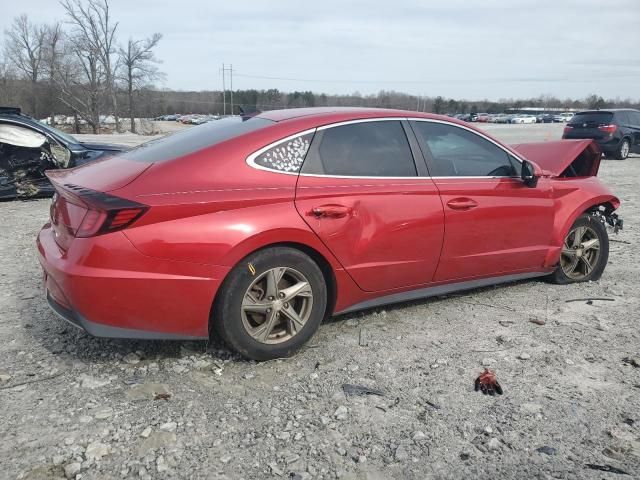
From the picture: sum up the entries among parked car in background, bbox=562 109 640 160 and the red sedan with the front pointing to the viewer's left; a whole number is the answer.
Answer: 0

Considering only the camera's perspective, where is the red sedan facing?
facing away from the viewer and to the right of the viewer

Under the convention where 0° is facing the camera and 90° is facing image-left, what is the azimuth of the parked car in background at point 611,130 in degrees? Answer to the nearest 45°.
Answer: approximately 225°

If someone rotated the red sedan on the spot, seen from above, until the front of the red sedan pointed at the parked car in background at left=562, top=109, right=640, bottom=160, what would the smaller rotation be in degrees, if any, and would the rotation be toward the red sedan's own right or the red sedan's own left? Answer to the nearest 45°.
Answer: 0° — it already faces it
